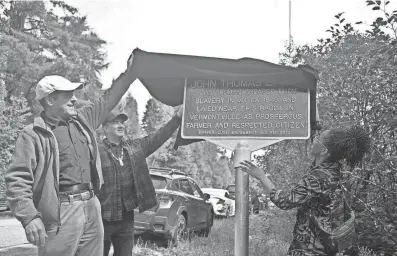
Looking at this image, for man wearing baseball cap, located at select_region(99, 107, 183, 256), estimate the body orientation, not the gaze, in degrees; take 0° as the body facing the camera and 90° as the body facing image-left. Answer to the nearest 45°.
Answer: approximately 315°

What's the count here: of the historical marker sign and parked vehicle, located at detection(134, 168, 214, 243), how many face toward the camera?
1

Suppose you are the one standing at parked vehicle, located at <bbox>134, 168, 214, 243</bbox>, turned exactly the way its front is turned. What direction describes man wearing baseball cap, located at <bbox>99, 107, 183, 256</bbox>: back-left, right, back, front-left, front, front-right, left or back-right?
back-right

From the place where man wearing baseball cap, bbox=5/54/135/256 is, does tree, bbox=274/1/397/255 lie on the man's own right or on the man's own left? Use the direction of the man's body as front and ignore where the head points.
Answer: on the man's own left

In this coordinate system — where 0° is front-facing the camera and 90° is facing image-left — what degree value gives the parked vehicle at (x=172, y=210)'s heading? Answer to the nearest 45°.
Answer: approximately 225°

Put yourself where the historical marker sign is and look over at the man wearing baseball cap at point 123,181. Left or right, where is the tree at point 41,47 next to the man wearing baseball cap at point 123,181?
right

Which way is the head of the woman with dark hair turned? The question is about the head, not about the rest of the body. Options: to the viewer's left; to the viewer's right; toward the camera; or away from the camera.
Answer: to the viewer's left

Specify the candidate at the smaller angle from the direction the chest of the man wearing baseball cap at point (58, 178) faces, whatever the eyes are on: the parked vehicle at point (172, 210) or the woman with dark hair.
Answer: the woman with dark hair

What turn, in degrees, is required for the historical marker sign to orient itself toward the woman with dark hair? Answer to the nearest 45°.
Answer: approximately 45° to its left

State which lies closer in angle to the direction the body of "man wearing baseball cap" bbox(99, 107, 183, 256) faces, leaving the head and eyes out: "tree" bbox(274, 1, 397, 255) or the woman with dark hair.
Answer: the woman with dark hair

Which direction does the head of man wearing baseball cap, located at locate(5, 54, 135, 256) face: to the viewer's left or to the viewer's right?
to the viewer's right
